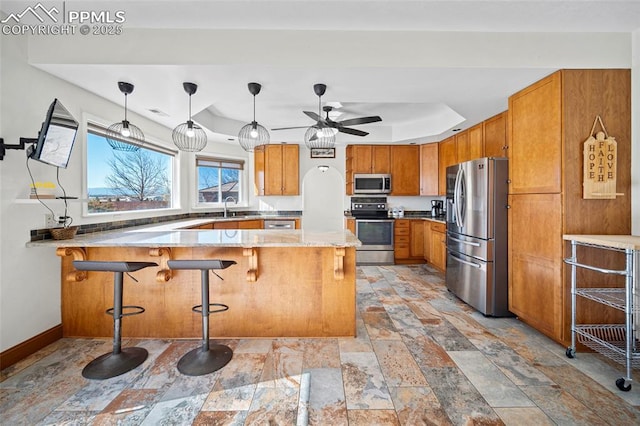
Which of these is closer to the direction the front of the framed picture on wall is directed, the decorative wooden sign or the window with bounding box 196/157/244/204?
the decorative wooden sign

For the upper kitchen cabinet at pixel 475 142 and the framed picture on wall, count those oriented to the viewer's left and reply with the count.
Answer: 1

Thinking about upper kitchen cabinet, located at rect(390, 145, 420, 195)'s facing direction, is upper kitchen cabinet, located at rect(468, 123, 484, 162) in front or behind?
in front

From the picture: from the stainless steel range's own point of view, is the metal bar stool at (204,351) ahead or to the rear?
ahead

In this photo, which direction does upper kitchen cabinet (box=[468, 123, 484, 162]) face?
to the viewer's left

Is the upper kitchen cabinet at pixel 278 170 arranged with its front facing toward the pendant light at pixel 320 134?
yes

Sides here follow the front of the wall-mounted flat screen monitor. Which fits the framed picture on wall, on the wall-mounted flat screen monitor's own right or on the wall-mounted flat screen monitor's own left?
on the wall-mounted flat screen monitor's own left

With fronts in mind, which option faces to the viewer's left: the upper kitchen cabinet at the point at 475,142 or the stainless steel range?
the upper kitchen cabinet

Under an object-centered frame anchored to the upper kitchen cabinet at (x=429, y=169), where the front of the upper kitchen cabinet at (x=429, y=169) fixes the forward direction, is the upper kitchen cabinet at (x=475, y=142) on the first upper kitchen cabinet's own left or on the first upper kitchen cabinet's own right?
on the first upper kitchen cabinet's own left

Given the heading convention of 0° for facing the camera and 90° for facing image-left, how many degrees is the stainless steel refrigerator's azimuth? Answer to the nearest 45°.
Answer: approximately 45°

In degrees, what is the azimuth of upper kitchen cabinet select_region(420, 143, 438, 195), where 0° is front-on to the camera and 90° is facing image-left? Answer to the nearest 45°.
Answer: approximately 45°

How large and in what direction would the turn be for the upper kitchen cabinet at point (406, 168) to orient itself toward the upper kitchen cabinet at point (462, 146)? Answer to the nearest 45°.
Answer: approximately 45° to its left

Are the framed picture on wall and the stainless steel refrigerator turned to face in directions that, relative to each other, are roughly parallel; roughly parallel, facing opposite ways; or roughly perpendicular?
roughly perpendicular
